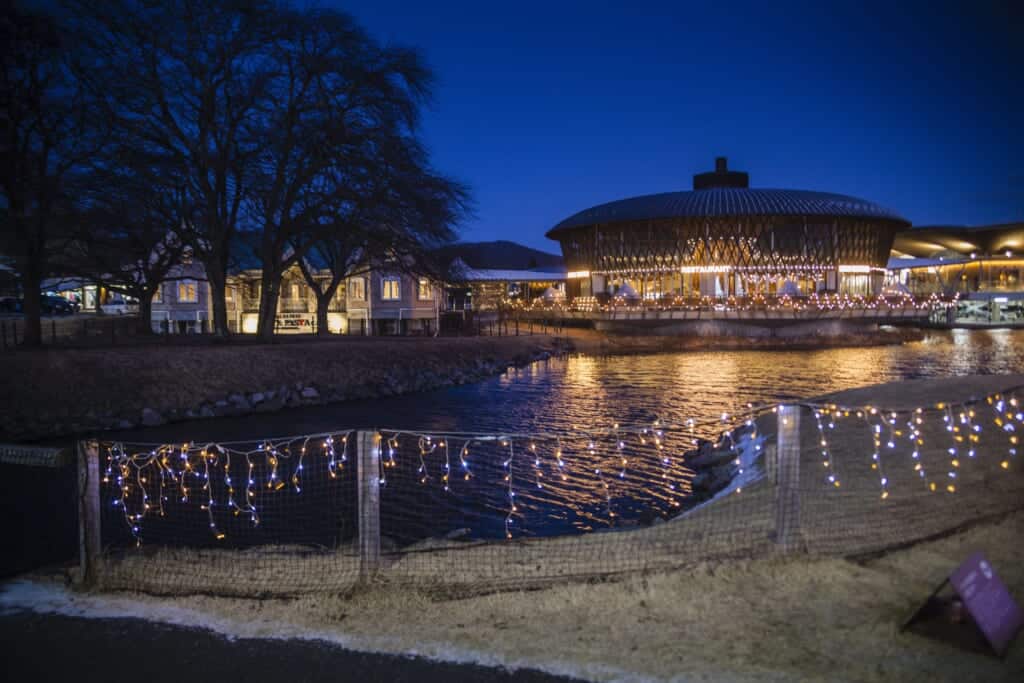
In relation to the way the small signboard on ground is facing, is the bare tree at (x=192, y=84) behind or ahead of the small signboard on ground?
behind

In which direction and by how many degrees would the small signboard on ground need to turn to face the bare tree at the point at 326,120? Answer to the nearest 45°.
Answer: approximately 180°

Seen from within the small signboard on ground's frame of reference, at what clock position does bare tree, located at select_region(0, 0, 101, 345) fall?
The bare tree is roughly at 5 o'clock from the small signboard on ground.
